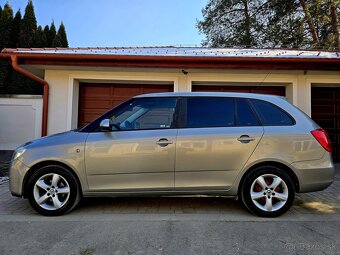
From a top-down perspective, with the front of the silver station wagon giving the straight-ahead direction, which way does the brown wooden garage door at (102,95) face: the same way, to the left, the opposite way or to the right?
to the left

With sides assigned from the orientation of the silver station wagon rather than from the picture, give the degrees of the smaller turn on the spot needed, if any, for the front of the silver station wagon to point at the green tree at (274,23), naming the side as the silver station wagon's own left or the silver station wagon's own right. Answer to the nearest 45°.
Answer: approximately 135° to the silver station wagon's own right

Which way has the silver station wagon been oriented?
to the viewer's left

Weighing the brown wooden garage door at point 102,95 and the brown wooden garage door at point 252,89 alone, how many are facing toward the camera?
2

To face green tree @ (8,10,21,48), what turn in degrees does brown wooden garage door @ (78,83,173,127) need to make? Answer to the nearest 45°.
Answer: approximately 135° to its right

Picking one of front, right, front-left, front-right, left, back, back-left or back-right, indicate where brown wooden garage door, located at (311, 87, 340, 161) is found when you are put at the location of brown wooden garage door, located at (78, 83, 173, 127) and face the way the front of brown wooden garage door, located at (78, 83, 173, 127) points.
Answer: left

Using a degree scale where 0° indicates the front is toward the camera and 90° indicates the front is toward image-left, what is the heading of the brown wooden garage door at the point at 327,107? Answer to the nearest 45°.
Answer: approximately 0°

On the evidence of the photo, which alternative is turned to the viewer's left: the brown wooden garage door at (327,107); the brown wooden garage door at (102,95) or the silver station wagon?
the silver station wagon

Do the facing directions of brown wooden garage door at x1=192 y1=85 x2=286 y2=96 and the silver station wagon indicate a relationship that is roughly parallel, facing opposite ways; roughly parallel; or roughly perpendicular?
roughly perpendicular

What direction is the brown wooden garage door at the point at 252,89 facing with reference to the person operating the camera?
facing the viewer

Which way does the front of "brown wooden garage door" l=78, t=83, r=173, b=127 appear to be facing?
toward the camera
